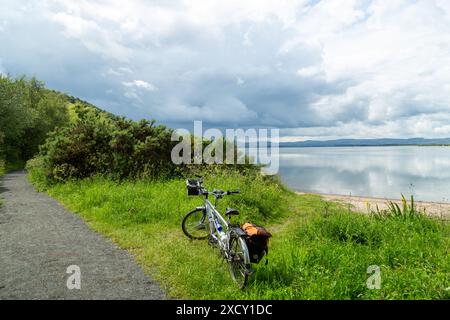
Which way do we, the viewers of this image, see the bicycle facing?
facing away from the viewer and to the left of the viewer

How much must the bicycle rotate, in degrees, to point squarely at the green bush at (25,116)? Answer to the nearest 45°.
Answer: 0° — it already faces it
